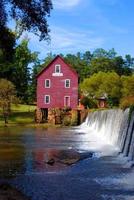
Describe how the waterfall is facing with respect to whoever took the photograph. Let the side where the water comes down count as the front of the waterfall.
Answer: facing the viewer and to the left of the viewer

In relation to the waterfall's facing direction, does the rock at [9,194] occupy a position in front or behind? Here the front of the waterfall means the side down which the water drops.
in front
